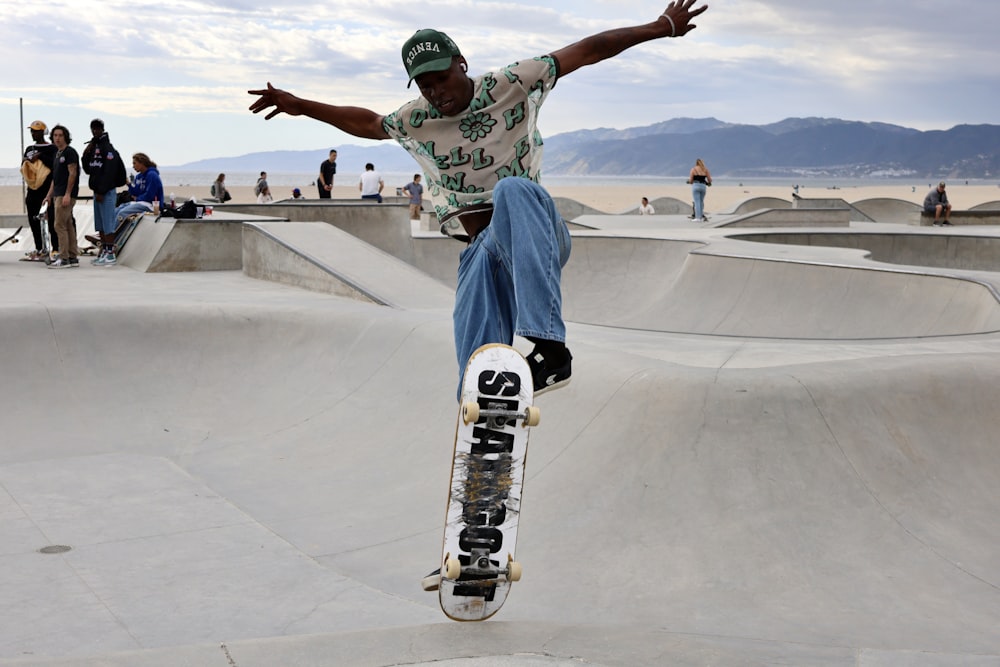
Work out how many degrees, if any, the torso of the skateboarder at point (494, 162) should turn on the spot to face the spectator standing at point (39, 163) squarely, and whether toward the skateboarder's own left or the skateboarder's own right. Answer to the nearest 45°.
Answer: approximately 135° to the skateboarder's own right

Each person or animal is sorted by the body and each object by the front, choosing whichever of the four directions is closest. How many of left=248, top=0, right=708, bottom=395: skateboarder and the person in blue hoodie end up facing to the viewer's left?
1

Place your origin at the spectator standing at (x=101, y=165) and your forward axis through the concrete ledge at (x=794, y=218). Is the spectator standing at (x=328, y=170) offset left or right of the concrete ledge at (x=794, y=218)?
left

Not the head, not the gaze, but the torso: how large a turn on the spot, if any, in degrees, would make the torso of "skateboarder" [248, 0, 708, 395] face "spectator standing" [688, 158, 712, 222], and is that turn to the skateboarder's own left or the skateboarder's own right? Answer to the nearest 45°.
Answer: approximately 180°

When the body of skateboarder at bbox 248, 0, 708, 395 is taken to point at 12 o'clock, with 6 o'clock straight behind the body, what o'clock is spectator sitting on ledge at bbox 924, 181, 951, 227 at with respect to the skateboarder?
The spectator sitting on ledge is roughly at 7 o'clock from the skateboarder.

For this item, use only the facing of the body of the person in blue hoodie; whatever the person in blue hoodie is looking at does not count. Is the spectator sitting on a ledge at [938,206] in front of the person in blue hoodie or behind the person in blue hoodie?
behind

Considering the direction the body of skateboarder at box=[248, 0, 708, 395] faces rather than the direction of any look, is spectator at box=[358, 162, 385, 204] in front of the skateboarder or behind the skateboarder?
behind

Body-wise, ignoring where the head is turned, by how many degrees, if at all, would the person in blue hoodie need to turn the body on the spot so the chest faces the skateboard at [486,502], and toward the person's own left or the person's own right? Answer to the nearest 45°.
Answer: approximately 90° to the person's own left

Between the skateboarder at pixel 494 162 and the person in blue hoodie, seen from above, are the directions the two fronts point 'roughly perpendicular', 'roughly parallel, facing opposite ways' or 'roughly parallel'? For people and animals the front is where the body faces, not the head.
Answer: roughly perpendicular

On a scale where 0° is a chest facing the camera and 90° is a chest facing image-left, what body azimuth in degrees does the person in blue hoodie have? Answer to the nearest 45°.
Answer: approximately 90°

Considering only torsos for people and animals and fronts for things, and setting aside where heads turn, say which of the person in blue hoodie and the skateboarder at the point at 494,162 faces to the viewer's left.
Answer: the person in blue hoodie

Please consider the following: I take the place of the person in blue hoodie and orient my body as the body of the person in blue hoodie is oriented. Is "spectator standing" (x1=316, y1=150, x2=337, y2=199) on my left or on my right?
on my right

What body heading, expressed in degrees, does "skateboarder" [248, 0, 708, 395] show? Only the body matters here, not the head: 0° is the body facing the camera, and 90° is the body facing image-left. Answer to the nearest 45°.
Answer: approximately 0°

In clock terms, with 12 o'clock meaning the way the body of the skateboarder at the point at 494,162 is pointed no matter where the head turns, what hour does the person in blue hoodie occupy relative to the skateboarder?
The person in blue hoodie is roughly at 5 o'clock from the skateboarder.
